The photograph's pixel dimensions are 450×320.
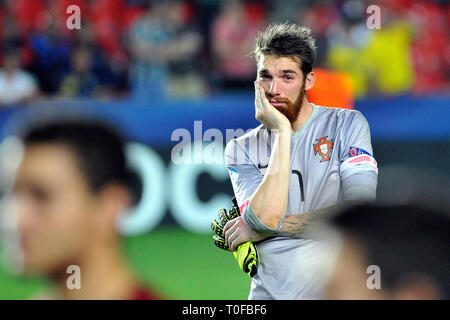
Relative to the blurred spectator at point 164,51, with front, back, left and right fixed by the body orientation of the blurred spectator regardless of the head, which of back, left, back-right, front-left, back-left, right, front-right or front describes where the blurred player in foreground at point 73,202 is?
front

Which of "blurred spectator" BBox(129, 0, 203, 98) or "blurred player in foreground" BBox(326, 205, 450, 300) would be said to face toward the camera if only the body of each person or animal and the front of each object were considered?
the blurred spectator

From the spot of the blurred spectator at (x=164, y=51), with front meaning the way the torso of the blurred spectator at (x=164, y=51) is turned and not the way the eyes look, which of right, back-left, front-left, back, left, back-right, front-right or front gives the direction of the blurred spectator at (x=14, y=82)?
right

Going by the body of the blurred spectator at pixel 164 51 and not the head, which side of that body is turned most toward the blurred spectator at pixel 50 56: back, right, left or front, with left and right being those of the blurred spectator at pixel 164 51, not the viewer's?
right

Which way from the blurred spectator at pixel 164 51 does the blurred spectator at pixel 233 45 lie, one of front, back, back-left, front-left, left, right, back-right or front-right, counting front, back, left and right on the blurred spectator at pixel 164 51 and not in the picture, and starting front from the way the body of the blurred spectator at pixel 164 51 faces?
left

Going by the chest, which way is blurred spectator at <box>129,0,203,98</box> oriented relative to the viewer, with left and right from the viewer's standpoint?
facing the viewer

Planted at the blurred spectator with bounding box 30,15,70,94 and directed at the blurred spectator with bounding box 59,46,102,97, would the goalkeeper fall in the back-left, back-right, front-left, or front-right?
front-right
